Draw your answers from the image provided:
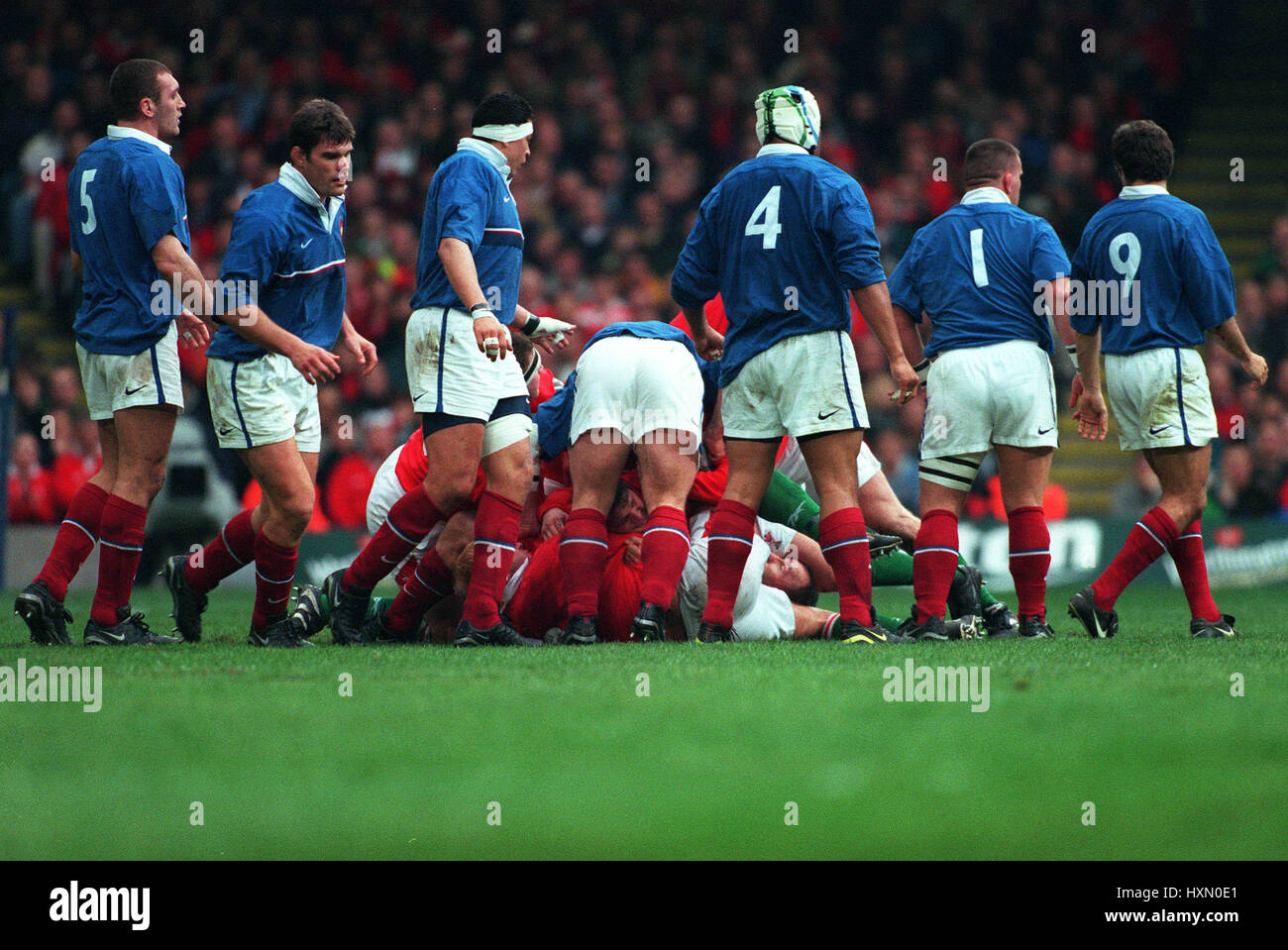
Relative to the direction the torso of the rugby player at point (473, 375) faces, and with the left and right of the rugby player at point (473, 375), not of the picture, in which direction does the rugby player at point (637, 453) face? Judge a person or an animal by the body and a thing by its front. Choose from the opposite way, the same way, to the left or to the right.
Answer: to the left

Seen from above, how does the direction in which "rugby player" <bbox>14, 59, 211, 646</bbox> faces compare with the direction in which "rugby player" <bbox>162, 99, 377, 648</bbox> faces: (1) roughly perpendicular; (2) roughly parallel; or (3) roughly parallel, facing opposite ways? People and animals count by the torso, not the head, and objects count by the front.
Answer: roughly perpendicular

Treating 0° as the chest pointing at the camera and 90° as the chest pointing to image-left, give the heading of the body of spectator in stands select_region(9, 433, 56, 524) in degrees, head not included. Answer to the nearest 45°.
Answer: approximately 0°

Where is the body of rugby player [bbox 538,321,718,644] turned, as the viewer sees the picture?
away from the camera

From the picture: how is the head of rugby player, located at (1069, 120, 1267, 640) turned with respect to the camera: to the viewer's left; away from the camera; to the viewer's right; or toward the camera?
away from the camera

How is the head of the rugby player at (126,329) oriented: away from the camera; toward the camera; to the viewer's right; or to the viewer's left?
to the viewer's right

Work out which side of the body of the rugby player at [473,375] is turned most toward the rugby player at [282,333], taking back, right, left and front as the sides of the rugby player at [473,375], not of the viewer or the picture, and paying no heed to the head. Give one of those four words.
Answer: back

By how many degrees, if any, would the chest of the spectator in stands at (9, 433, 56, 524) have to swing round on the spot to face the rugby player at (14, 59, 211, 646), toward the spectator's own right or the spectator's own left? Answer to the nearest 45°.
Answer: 0° — they already face them

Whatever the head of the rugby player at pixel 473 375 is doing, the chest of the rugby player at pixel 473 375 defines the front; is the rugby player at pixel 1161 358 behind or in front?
in front

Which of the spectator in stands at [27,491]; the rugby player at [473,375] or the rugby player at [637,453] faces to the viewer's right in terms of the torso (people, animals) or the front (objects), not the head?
the rugby player at [473,375]

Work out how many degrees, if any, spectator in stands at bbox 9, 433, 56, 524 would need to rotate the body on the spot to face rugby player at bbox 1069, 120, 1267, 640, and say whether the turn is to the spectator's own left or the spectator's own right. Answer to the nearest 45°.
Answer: approximately 45° to the spectator's own left

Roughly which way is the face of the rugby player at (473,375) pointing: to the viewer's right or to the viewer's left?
to the viewer's right

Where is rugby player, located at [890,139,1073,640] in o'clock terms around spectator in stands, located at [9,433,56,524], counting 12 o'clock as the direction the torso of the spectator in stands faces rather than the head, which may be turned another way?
The rugby player is roughly at 11 o'clock from the spectator in stands.

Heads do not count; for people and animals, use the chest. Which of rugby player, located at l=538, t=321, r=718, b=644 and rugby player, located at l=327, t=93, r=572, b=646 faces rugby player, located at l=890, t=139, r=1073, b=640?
rugby player, located at l=327, t=93, r=572, b=646
